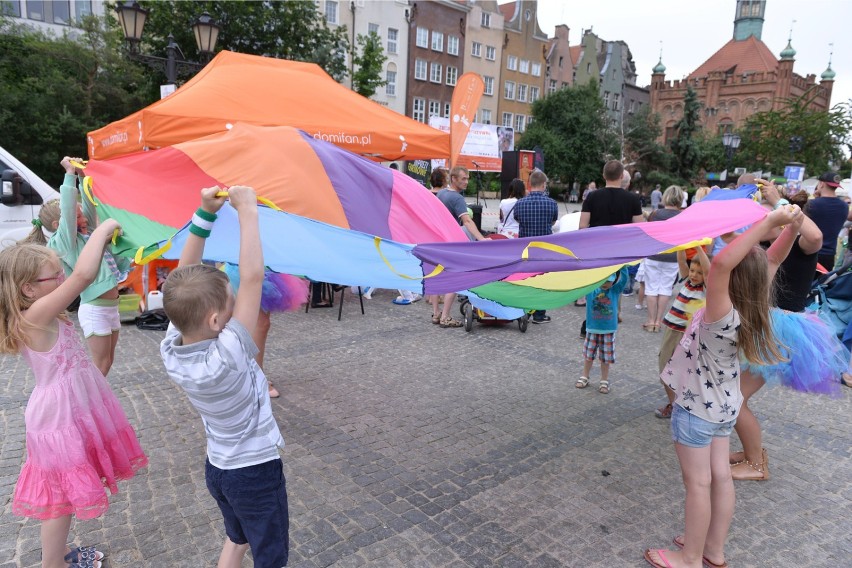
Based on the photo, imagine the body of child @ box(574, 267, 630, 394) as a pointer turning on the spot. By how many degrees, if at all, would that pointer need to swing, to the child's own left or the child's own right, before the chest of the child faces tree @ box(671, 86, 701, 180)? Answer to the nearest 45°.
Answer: approximately 180°

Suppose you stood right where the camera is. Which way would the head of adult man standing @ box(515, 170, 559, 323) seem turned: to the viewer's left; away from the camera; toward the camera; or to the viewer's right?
away from the camera

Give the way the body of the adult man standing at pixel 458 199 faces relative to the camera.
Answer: to the viewer's right

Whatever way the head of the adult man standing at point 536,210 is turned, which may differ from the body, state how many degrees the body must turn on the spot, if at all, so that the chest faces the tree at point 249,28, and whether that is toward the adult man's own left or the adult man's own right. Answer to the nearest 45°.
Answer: approximately 45° to the adult man's own left

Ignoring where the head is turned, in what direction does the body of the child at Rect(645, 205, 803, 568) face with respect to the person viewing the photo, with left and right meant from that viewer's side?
facing to the left of the viewer

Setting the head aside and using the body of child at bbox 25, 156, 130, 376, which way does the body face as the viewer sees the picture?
to the viewer's right

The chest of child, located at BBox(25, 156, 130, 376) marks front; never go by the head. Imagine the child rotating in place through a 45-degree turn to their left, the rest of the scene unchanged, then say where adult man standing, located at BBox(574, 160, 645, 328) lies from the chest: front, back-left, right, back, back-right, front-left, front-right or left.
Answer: front-right

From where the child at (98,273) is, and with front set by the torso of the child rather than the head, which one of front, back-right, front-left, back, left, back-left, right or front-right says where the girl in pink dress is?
right

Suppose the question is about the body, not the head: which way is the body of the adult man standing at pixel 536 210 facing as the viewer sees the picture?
away from the camera

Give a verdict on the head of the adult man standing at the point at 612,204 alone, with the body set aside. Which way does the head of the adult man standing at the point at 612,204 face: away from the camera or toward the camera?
away from the camera

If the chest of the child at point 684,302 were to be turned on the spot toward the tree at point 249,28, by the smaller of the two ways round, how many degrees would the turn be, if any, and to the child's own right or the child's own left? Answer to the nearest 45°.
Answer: approximately 90° to the child's own right

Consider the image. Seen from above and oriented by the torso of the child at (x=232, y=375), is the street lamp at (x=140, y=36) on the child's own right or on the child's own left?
on the child's own left

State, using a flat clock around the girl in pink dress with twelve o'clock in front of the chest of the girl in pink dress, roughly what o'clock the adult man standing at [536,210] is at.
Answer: The adult man standing is roughly at 11 o'clock from the girl in pink dress.

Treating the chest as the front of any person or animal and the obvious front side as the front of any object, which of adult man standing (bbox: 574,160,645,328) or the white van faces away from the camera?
the adult man standing
